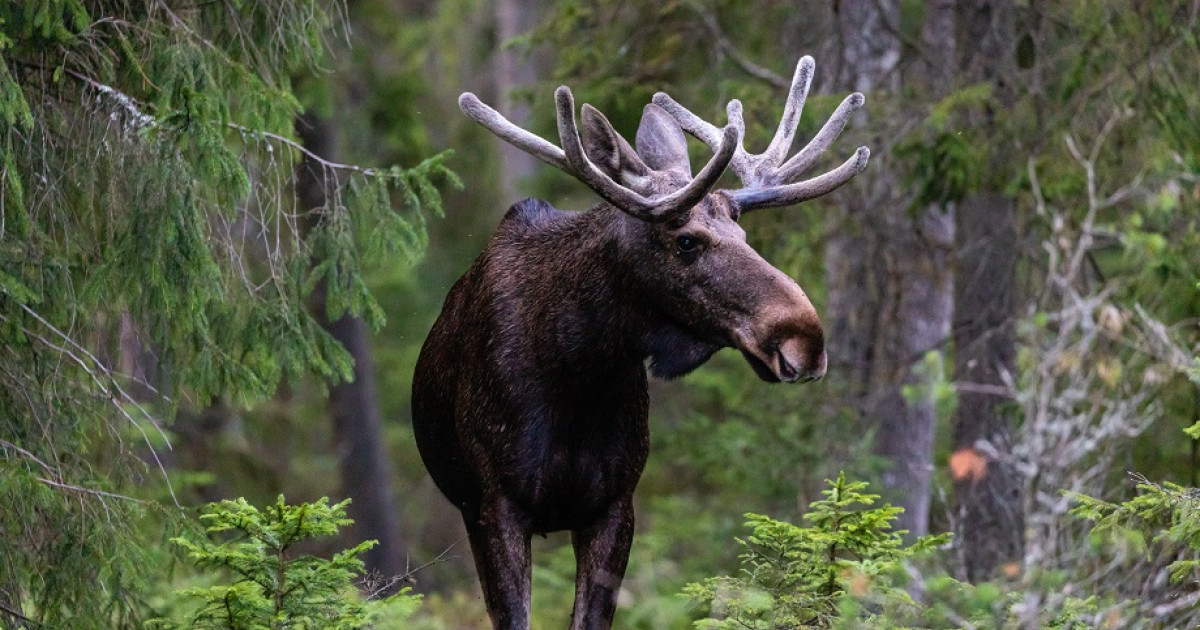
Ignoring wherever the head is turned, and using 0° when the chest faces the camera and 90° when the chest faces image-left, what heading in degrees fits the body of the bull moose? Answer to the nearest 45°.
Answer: approximately 315°

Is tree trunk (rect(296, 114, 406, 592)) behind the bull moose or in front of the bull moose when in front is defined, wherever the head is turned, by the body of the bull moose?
behind

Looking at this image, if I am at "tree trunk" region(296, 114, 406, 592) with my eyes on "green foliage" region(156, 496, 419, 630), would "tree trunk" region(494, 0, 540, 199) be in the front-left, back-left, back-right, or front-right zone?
back-left

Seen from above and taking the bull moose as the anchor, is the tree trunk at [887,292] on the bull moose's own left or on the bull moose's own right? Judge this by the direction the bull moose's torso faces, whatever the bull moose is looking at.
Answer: on the bull moose's own left

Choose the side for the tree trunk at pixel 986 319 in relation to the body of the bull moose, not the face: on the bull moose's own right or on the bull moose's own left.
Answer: on the bull moose's own left

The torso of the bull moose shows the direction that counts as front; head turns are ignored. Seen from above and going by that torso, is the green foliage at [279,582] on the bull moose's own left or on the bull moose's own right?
on the bull moose's own right
